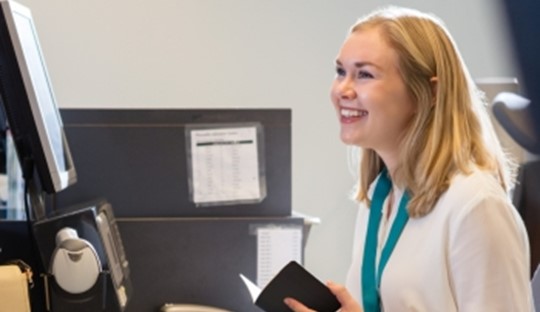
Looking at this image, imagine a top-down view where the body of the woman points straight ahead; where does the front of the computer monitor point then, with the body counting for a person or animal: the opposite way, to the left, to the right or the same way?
the opposite way

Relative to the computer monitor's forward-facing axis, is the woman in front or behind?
in front

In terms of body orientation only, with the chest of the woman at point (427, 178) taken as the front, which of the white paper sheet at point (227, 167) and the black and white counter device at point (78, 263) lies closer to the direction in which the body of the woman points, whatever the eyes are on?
the black and white counter device

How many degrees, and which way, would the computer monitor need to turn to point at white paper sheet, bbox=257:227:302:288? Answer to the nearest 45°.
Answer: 0° — it already faces it

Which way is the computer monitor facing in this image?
to the viewer's right

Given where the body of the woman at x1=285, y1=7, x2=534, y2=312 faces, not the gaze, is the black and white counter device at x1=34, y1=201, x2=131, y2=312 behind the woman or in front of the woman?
in front
